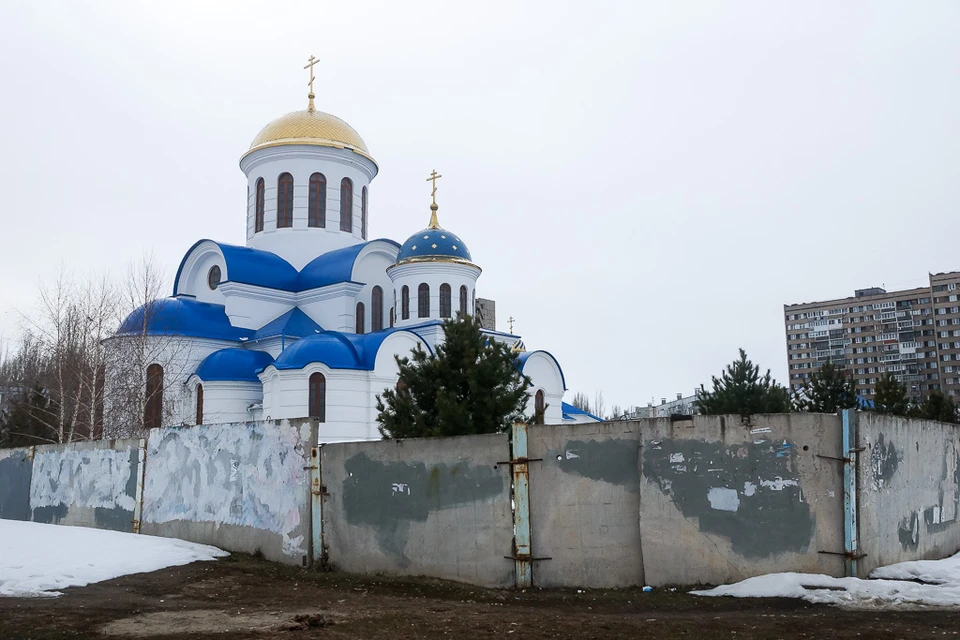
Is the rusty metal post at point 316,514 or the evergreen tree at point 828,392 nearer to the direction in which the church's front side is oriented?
the evergreen tree

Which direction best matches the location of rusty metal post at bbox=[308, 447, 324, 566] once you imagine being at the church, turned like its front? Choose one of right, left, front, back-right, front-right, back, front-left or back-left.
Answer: back-right

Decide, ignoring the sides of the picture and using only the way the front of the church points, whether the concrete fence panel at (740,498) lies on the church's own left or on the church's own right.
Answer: on the church's own right

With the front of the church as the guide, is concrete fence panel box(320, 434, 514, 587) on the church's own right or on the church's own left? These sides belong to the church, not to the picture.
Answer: on the church's own right

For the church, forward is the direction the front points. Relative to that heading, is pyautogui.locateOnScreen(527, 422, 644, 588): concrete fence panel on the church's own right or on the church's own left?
on the church's own right

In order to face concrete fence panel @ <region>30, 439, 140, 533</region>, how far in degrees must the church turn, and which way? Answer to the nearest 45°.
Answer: approximately 135° to its right

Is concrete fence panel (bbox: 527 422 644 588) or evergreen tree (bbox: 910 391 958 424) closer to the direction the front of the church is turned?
the evergreen tree

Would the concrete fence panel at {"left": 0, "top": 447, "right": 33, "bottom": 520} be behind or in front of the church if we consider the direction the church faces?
behind

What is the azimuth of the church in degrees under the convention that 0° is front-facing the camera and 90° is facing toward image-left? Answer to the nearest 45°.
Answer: approximately 225°

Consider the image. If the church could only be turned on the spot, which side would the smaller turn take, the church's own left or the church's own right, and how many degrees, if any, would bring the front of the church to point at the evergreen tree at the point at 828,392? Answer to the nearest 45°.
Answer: approximately 90° to the church's own right
